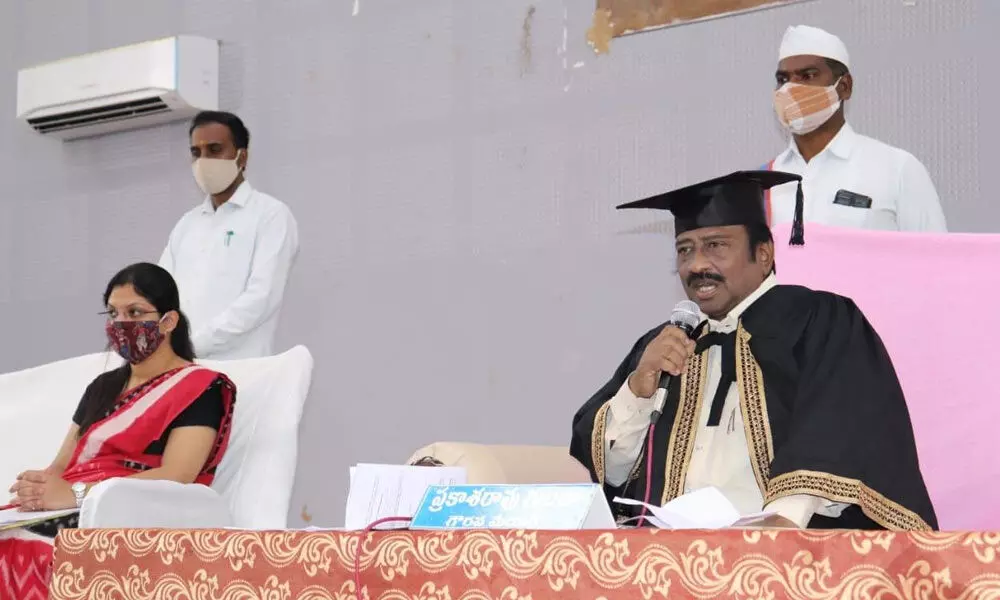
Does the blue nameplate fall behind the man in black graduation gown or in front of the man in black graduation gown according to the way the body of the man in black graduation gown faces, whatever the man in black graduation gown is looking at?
in front

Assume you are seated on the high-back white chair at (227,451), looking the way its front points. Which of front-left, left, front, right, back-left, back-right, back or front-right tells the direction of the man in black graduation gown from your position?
left

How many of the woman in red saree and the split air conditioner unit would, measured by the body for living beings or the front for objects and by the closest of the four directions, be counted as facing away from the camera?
0

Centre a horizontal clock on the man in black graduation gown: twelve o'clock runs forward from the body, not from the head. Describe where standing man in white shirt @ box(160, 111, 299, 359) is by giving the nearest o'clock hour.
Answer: The standing man in white shirt is roughly at 3 o'clock from the man in black graduation gown.

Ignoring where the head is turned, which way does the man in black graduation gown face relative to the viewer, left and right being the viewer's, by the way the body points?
facing the viewer and to the left of the viewer

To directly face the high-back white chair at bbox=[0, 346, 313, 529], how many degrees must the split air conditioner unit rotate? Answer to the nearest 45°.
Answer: approximately 45° to its left

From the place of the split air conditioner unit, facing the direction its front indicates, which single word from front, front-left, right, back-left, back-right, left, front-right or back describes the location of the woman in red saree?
front-left

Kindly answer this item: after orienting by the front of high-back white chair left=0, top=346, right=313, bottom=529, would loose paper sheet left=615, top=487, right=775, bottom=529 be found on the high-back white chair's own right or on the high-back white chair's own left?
on the high-back white chair's own left

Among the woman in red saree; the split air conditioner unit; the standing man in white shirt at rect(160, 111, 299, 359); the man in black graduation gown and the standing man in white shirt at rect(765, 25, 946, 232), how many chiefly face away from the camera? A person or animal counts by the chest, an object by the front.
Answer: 0

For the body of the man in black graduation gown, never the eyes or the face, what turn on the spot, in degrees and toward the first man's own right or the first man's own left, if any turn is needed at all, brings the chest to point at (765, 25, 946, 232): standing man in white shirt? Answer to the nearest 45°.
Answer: approximately 135° to the first man's own right

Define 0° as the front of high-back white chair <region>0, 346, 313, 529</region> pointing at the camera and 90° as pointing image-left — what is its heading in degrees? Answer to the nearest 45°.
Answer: approximately 45°

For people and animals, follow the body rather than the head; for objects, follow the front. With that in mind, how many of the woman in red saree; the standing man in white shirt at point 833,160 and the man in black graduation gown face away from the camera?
0

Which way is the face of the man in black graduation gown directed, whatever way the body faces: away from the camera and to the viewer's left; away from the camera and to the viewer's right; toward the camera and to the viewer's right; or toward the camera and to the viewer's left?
toward the camera and to the viewer's left

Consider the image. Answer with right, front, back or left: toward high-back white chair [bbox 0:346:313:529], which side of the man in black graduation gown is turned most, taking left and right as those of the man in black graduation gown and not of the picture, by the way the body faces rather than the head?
right

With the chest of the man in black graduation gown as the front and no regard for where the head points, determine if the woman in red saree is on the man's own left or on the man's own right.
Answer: on the man's own right
